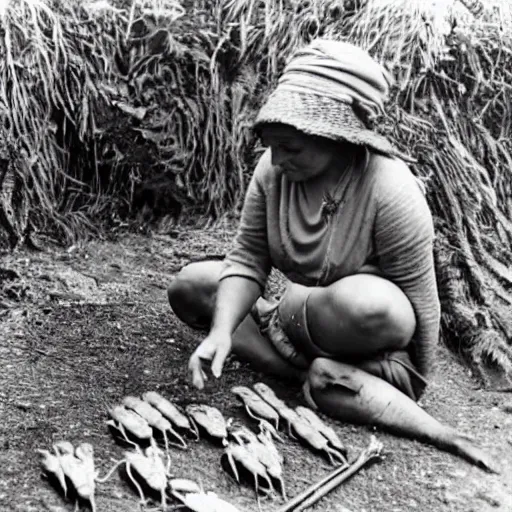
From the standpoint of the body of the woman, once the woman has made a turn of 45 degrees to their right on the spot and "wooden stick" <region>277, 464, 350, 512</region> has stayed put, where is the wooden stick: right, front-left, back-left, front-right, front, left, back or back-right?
left

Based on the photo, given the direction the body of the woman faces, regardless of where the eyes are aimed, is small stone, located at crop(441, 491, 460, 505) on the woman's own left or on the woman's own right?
on the woman's own left

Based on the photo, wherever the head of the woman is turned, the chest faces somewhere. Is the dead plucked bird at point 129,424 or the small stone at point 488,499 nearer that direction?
the dead plucked bird

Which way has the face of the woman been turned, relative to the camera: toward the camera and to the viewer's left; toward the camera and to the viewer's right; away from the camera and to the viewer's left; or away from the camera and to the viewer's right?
toward the camera and to the viewer's left

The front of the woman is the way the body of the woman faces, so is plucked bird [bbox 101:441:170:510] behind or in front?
in front

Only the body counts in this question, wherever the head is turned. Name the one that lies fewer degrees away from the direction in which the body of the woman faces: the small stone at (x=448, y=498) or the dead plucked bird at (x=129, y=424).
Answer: the dead plucked bird

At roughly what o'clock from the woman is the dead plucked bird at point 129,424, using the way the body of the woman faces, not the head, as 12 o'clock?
The dead plucked bird is roughly at 12 o'clock from the woman.

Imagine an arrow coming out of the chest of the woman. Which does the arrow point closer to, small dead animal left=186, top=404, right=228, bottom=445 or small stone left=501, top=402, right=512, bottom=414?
the small dead animal

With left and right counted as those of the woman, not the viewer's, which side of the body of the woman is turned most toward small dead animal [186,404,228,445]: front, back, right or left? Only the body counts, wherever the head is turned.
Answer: front

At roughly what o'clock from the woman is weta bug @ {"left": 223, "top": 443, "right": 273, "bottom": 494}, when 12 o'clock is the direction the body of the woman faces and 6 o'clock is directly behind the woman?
The weta bug is roughly at 11 o'clock from the woman.

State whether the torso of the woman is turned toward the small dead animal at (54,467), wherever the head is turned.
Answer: yes
